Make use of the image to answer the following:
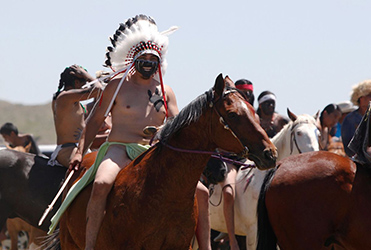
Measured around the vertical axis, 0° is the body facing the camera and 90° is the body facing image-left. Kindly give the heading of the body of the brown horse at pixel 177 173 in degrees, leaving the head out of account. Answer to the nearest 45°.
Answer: approximately 315°

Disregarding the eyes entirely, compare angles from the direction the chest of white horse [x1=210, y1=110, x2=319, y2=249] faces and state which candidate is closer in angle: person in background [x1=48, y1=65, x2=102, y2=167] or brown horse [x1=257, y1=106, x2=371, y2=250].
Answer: the brown horse

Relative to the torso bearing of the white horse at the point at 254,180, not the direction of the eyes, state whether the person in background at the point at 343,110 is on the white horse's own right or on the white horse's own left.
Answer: on the white horse's own left

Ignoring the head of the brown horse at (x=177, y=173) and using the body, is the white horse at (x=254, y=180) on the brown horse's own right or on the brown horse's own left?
on the brown horse's own left

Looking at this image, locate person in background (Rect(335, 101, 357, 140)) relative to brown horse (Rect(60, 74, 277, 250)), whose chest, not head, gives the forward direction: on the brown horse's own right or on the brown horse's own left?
on the brown horse's own left
